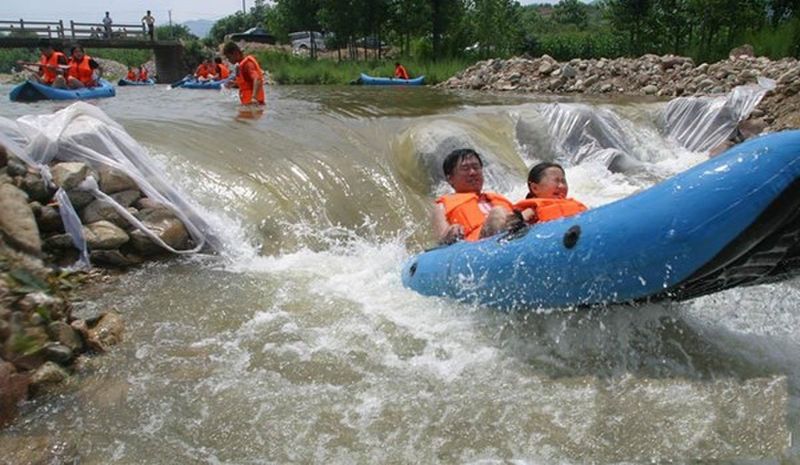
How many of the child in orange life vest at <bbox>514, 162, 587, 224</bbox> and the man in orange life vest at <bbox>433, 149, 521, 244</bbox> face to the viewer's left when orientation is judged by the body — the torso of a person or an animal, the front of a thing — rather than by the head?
0

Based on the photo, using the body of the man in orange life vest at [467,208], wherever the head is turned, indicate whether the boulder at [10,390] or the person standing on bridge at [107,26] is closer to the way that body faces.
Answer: the boulder

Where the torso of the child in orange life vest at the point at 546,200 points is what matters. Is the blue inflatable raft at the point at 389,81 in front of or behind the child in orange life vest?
behind

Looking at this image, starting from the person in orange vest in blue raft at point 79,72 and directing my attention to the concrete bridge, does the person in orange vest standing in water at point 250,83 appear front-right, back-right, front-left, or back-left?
back-right

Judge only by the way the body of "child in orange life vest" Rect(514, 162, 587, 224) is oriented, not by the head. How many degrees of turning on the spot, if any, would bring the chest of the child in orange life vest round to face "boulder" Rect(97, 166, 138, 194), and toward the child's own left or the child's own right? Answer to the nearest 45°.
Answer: approximately 135° to the child's own right

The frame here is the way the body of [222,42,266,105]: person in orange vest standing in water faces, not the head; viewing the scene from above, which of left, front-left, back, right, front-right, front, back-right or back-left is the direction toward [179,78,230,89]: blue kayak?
right

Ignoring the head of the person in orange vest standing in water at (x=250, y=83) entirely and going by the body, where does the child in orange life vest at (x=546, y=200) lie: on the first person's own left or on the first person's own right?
on the first person's own left

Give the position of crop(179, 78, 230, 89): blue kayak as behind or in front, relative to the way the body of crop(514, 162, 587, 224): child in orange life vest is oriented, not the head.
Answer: behind

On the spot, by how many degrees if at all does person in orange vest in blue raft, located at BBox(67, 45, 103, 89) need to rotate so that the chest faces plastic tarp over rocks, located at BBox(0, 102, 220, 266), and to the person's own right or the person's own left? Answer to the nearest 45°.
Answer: approximately 45° to the person's own left
